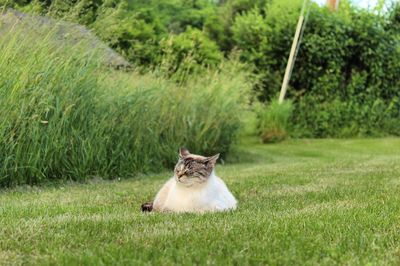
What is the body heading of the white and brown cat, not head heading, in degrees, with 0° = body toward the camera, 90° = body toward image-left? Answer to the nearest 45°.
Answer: approximately 0°

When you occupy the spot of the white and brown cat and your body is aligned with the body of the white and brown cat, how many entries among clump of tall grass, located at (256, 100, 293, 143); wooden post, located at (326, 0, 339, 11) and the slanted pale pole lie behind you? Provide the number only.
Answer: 3

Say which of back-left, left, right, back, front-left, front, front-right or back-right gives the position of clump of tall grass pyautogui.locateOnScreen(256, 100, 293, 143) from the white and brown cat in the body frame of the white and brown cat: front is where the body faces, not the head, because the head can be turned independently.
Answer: back

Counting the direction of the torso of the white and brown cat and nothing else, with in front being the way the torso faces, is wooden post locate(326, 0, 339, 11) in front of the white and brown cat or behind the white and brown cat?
behind

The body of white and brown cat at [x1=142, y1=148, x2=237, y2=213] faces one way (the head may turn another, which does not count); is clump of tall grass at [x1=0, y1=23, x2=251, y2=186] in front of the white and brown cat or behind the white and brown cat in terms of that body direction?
behind

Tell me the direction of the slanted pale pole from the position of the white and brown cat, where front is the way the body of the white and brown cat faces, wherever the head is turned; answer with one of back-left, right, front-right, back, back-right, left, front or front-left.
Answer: back
